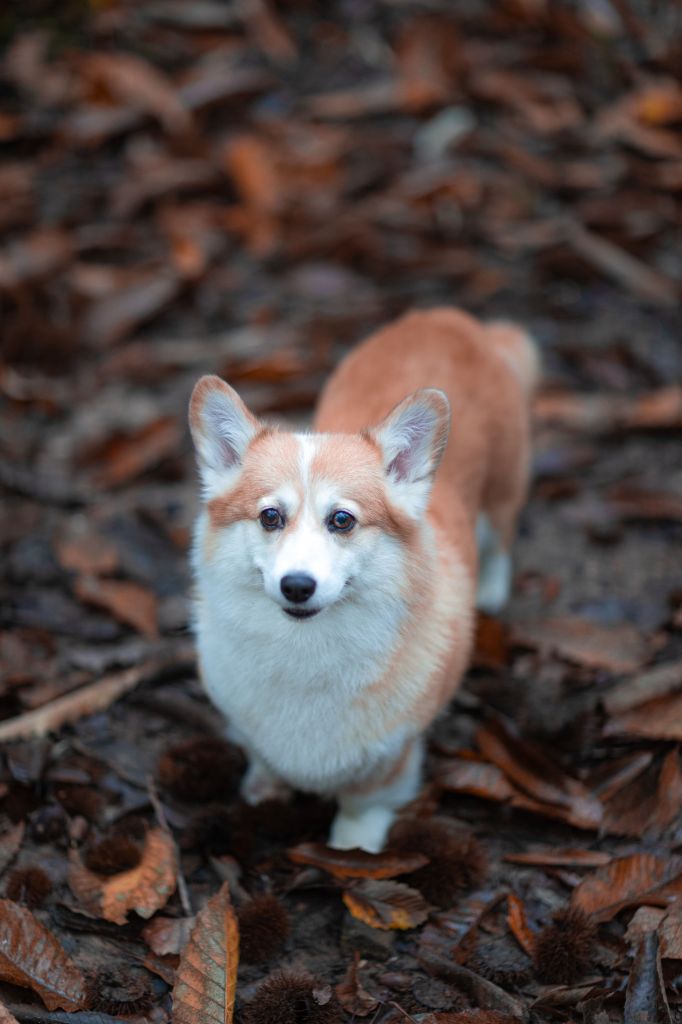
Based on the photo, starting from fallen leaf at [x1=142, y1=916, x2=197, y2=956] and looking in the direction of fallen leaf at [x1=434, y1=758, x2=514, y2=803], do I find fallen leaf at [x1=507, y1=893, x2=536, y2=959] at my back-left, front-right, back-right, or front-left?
front-right

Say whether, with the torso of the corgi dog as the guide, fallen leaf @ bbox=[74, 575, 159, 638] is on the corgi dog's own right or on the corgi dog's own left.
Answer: on the corgi dog's own right

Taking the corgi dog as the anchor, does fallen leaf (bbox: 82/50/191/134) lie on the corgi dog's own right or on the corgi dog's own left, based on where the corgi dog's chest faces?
on the corgi dog's own right

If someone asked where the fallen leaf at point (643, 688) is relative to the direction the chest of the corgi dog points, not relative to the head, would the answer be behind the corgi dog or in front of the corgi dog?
behind

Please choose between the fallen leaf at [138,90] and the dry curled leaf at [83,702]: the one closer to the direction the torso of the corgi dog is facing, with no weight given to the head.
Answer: the dry curled leaf

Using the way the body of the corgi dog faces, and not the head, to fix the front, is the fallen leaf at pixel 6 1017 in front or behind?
in front

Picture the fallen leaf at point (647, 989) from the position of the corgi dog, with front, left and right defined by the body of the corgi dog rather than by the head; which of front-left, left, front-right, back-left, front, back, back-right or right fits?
left

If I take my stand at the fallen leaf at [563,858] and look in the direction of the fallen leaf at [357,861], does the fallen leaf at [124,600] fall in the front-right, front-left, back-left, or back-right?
front-right

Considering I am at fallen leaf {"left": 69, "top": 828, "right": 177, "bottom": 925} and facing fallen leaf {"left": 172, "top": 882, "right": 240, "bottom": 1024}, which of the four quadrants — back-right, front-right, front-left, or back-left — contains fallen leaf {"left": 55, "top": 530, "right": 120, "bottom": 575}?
back-left

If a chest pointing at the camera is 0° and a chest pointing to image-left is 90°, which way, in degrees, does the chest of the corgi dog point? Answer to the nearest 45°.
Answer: approximately 45°

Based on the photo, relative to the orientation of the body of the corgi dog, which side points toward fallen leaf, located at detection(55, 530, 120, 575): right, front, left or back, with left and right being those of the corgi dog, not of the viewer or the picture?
right
